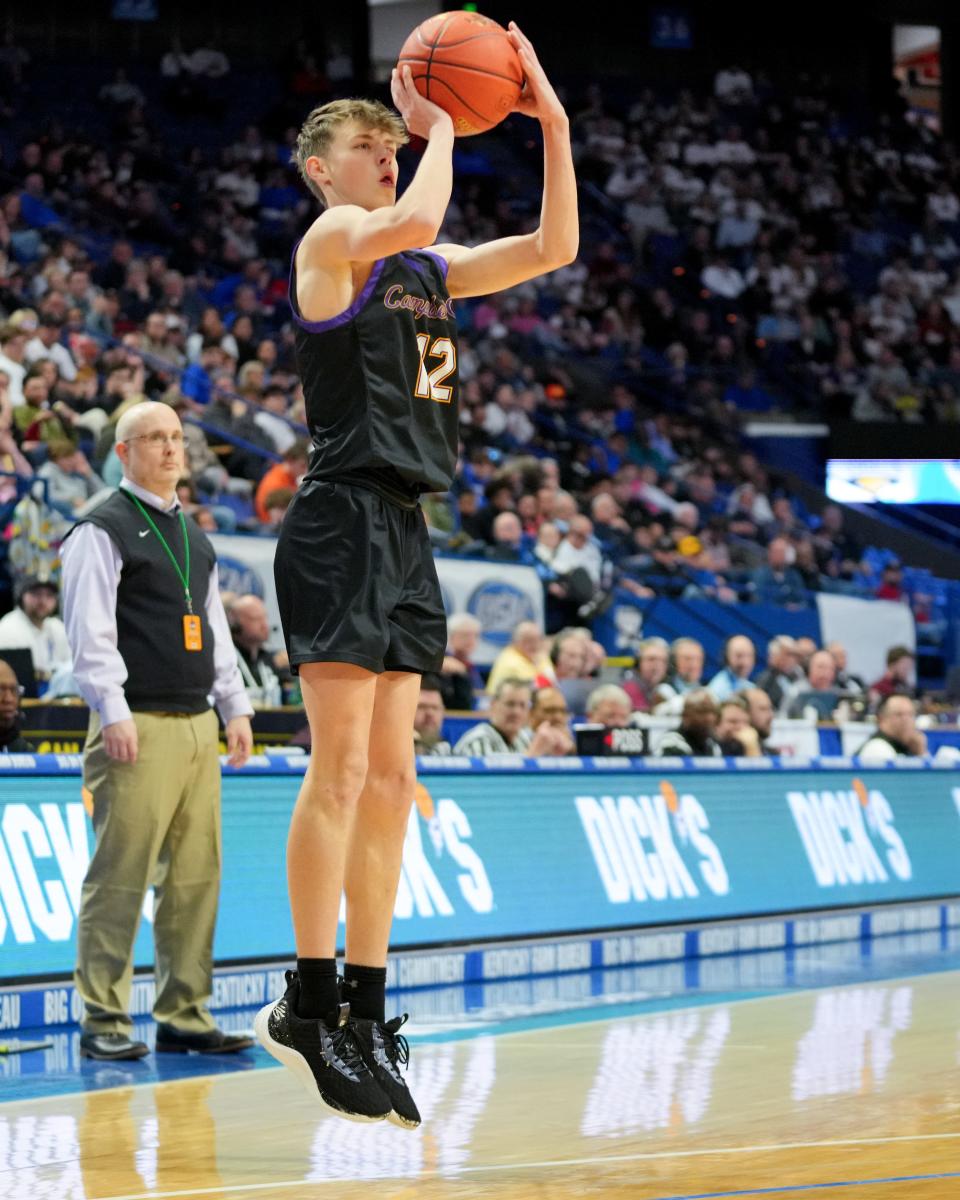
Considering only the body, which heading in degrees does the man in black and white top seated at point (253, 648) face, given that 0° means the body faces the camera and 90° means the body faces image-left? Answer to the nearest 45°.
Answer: approximately 315°

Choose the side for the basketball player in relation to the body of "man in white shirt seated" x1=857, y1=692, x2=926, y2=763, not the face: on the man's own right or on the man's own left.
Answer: on the man's own right

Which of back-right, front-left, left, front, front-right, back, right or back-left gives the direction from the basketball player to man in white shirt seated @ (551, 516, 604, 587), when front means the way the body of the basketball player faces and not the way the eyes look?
back-left

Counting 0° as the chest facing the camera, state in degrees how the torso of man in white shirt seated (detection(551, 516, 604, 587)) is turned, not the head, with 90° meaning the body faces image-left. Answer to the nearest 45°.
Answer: approximately 0°

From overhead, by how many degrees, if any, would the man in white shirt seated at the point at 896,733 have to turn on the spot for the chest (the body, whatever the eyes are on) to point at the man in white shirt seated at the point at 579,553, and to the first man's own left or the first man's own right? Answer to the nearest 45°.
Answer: approximately 180°

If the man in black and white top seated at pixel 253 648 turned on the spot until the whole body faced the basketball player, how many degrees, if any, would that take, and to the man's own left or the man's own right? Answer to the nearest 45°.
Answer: approximately 45° to the man's own right
